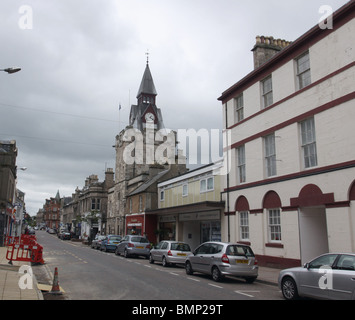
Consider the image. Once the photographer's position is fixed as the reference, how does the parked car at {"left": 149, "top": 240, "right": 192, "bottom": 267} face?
facing away from the viewer and to the left of the viewer

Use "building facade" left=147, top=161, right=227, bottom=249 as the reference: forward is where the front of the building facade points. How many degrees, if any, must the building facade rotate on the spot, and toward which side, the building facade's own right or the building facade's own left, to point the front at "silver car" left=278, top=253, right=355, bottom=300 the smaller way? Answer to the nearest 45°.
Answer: approximately 45° to the building facade's own left

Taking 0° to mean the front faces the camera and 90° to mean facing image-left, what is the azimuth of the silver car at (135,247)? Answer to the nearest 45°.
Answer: approximately 135°

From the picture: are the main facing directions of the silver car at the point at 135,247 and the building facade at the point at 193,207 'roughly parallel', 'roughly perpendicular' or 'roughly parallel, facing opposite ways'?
roughly perpendicular

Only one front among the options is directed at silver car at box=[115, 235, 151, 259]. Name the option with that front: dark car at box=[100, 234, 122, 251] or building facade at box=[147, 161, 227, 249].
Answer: the building facade

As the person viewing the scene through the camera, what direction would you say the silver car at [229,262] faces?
facing away from the viewer and to the left of the viewer

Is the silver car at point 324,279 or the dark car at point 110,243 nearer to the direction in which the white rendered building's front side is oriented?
the silver car

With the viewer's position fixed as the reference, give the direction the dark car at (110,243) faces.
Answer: facing away from the viewer and to the left of the viewer
